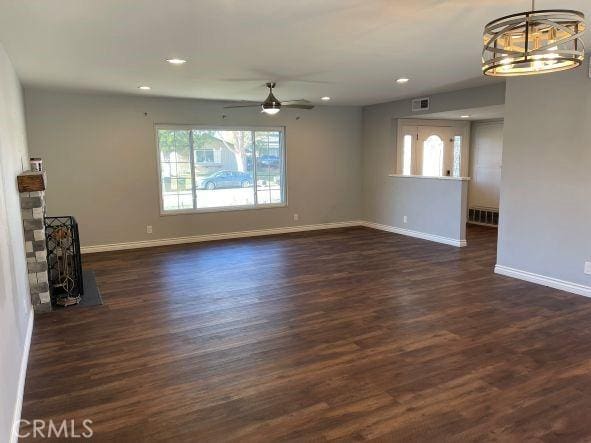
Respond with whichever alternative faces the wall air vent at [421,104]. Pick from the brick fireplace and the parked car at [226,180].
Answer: the brick fireplace

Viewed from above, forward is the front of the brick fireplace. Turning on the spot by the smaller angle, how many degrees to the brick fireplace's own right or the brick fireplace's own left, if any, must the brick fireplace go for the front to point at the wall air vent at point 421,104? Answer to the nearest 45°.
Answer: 0° — it already faces it

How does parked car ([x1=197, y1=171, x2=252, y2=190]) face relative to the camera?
to the viewer's left

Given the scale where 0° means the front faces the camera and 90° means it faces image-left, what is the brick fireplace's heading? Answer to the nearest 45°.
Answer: approximately 270°

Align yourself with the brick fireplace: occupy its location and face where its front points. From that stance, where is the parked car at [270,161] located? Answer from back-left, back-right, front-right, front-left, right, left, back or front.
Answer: front-left

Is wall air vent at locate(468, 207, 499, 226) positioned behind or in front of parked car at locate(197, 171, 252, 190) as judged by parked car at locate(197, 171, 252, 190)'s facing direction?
behind

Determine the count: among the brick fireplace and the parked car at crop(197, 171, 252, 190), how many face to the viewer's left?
1

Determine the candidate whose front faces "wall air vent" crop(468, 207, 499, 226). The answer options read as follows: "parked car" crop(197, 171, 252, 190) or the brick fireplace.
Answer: the brick fireplace

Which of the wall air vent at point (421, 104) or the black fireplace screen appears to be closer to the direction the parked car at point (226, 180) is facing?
the black fireplace screen

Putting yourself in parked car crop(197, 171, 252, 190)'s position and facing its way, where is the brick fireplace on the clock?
The brick fireplace is roughly at 10 o'clock from the parked car.

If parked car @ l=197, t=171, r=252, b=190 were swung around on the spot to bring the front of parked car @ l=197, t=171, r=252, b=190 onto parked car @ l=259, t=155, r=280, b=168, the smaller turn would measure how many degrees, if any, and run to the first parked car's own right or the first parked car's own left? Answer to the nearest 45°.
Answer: approximately 90° to the first parked car's own right

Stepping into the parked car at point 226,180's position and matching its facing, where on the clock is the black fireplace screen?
The black fireplace screen is roughly at 10 o'clock from the parked car.

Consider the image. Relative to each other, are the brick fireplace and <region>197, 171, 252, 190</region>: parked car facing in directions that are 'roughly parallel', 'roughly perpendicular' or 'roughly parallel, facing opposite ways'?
roughly parallel, facing opposite ways
